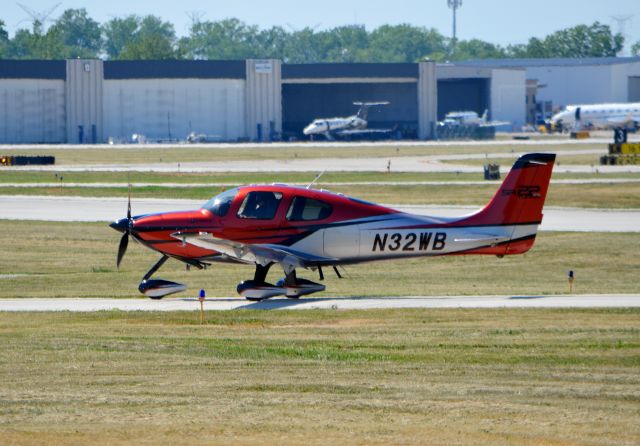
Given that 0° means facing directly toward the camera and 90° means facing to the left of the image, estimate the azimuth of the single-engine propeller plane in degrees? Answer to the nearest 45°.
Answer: approximately 90°
